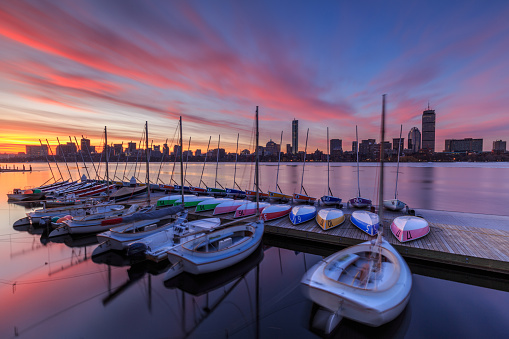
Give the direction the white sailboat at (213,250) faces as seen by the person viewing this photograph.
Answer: facing away from the viewer and to the right of the viewer

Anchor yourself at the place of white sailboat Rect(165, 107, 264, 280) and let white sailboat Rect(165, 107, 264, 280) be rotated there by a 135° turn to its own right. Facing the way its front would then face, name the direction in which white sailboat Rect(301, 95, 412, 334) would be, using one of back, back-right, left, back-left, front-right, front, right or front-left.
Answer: front-left
